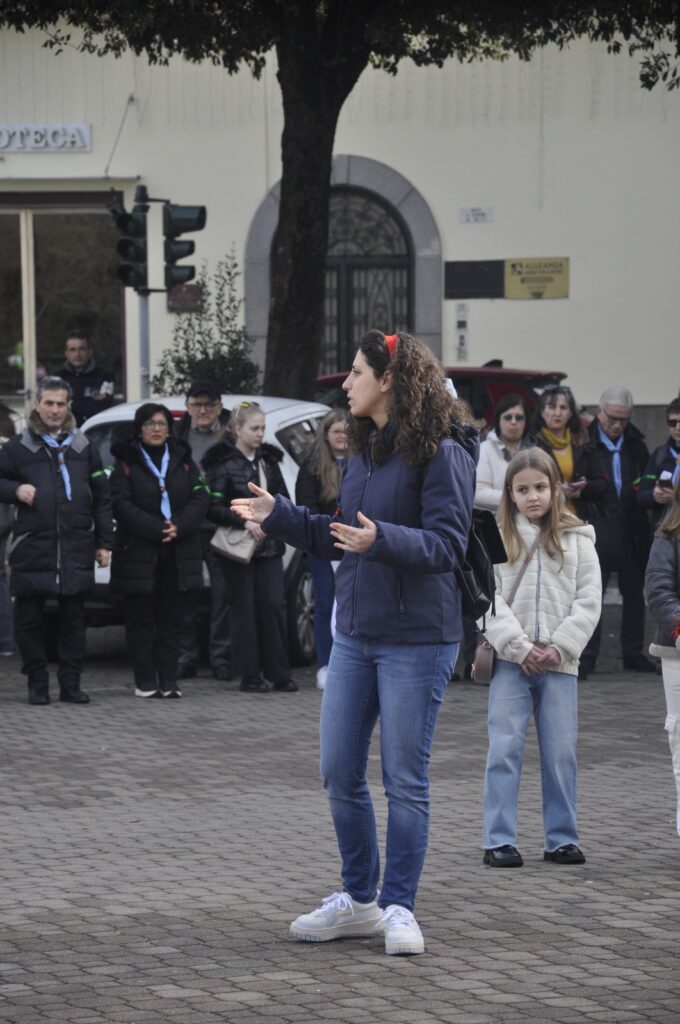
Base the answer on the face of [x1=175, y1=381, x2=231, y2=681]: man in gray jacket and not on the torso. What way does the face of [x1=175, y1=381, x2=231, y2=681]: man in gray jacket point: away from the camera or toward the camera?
toward the camera

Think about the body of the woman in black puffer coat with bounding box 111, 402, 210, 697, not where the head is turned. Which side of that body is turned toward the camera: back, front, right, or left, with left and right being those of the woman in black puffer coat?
front

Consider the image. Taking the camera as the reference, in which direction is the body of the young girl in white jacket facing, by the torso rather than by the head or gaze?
toward the camera

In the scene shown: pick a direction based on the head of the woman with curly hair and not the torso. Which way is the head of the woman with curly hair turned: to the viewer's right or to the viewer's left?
to the viewer's left

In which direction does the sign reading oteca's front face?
toward the camera

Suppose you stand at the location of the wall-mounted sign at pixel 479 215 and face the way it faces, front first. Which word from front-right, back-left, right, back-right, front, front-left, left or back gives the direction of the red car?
front

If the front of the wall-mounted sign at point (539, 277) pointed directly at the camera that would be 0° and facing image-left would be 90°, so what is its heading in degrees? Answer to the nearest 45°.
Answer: approximately 0°

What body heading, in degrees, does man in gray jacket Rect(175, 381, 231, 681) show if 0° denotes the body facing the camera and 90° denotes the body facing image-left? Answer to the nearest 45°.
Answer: approximately 0°

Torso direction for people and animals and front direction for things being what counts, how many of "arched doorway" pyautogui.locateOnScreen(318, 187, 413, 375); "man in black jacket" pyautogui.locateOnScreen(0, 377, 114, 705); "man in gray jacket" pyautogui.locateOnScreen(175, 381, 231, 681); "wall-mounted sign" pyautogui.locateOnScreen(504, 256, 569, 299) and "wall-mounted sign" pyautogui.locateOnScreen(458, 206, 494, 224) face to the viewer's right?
0

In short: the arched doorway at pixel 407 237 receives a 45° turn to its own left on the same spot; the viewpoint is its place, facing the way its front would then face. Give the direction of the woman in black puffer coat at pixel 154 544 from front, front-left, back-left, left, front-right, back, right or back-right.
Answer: front-right

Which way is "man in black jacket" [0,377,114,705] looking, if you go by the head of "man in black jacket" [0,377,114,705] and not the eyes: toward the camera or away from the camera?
toward the camera

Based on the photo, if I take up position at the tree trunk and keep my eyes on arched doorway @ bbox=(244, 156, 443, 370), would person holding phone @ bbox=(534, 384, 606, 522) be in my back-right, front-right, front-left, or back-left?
back-right

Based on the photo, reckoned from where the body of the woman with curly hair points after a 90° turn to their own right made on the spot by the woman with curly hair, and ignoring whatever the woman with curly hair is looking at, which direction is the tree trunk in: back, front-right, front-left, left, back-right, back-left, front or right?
front-right

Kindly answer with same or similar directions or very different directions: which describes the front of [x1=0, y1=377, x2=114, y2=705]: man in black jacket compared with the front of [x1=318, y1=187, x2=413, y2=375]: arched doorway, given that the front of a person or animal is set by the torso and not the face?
same or similar directions
